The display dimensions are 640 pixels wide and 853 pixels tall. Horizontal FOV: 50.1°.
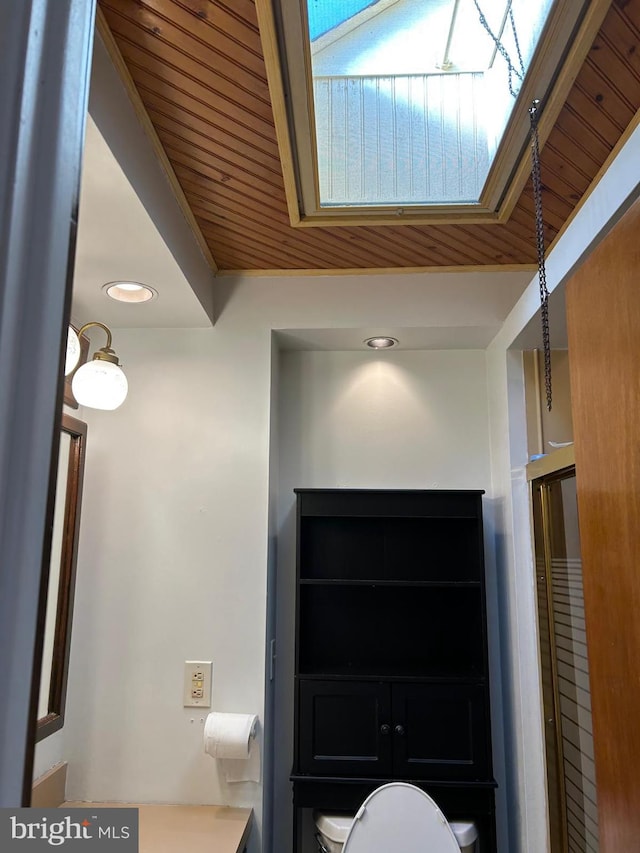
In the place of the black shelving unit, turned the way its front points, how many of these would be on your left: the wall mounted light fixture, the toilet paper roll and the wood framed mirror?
0

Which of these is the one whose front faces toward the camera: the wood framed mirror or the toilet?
the toilet

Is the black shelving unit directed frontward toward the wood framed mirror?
no

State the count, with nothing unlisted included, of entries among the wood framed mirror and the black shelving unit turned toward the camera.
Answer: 1

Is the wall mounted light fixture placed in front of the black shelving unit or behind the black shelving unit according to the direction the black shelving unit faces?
in front

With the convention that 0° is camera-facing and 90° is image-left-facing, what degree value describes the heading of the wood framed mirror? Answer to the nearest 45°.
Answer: approximately 270°

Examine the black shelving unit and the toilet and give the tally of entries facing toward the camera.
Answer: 2

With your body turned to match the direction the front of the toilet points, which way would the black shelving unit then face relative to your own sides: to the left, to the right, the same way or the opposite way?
the same way

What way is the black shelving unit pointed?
toward the camera

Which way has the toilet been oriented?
toward the camera

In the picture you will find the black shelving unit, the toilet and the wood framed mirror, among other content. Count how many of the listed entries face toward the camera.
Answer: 2

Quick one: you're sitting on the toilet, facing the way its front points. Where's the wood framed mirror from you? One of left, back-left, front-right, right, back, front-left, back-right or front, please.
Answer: right

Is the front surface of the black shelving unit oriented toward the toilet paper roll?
no
